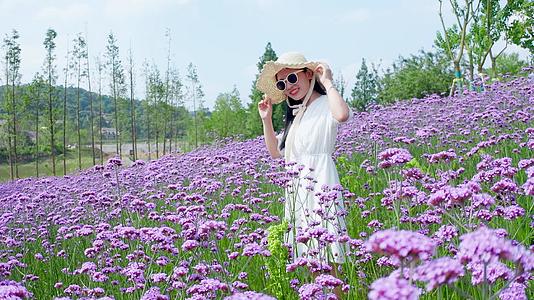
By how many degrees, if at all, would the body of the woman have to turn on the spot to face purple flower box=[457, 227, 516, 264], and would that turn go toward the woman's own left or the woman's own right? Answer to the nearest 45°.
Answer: approximately 45° to the woman's own left

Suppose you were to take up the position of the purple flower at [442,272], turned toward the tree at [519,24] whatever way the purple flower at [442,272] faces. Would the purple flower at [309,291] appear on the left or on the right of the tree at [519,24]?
left

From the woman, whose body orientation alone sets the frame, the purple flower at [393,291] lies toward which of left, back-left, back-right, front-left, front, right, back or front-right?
front-left

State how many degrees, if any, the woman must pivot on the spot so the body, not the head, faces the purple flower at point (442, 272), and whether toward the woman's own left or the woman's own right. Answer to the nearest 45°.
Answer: approximately 45° to the woman's own left

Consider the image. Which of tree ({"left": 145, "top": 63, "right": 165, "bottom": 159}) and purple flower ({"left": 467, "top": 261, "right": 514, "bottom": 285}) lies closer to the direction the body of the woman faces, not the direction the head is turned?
the purple flower

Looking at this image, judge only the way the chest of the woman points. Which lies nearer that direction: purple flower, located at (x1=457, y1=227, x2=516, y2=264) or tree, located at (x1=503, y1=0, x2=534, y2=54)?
the purple flower

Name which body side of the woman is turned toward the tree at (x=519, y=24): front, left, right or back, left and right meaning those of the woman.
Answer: back

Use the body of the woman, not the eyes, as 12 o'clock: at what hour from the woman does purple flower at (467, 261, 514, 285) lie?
The purple flower is roughly at 10 o'clock from the woman.

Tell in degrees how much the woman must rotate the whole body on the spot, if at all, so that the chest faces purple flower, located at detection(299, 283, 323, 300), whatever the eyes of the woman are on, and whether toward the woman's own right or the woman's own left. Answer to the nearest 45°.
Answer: approximately 45° to the woman's own left

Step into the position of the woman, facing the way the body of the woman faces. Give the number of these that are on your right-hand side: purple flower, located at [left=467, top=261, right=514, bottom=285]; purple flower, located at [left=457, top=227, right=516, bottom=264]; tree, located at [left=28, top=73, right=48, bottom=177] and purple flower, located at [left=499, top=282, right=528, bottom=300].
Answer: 1

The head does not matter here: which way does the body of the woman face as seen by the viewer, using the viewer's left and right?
facing the viewer and to the left of the viewer

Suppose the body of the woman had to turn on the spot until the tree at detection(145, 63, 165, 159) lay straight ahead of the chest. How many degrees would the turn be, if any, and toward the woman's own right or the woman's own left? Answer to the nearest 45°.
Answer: approximately 135° to the woman's own right

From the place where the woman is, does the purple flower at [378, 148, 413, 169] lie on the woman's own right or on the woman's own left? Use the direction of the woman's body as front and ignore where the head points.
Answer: on the woman's own left

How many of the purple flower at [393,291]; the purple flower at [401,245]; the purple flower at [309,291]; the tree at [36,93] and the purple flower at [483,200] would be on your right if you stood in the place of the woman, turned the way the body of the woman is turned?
1
